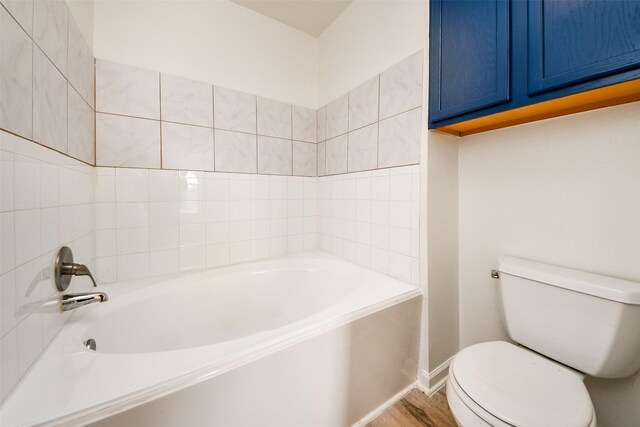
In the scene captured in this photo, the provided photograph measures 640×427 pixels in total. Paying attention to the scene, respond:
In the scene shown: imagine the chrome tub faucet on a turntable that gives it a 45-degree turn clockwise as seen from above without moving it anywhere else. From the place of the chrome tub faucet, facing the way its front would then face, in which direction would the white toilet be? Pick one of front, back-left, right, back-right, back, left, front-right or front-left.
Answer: front

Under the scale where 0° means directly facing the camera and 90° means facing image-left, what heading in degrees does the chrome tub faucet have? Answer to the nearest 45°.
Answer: approximately 270°

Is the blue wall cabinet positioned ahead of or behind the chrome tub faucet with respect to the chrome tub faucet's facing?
ahead
